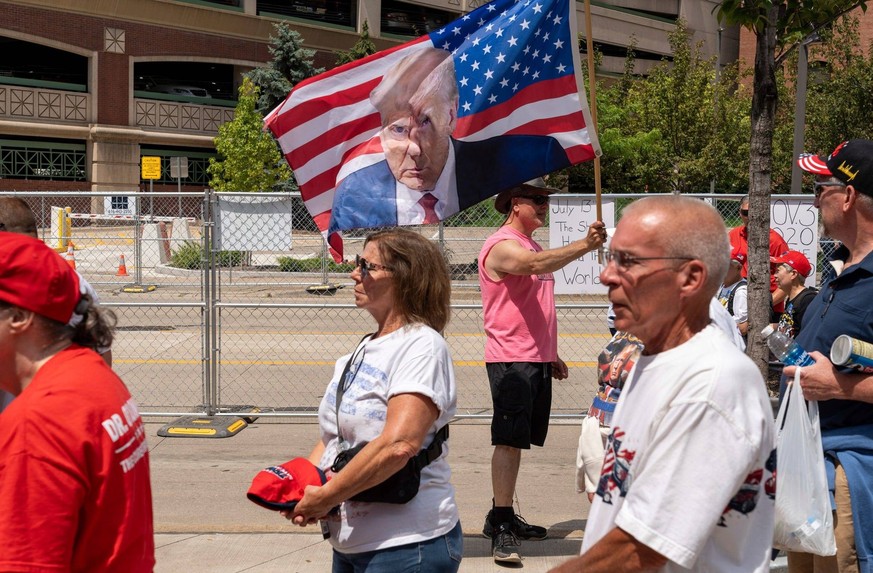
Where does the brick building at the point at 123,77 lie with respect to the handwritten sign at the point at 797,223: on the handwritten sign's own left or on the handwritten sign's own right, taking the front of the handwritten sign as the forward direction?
on the handwritten sign's own right

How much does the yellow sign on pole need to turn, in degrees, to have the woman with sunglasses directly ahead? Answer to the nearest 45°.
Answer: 0° — it already faces them

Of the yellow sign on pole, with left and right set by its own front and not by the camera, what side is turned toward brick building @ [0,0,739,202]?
back

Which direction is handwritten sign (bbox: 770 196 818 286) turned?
toward the camera

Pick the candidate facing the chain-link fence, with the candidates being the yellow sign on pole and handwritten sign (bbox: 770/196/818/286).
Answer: the yellow sign on pole

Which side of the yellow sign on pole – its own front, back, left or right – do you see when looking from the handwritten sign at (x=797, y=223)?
front

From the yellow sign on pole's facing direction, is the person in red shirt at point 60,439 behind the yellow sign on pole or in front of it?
in front

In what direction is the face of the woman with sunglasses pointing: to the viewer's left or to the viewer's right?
to the viewer's left

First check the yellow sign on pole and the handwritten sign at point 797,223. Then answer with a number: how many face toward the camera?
2

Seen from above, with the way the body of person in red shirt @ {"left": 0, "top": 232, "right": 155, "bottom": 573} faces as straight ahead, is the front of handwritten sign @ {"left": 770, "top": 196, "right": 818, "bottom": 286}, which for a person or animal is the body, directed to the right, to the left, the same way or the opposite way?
to the left

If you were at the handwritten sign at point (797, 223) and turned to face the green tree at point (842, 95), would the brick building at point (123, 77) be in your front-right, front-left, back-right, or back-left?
front-left

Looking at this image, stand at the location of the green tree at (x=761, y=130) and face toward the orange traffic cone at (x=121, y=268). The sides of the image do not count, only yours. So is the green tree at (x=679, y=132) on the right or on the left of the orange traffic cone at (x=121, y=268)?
right

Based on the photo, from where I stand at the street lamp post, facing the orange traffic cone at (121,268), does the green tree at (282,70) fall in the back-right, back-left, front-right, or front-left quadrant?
front-right

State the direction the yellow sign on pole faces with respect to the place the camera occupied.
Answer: facing the viewer
